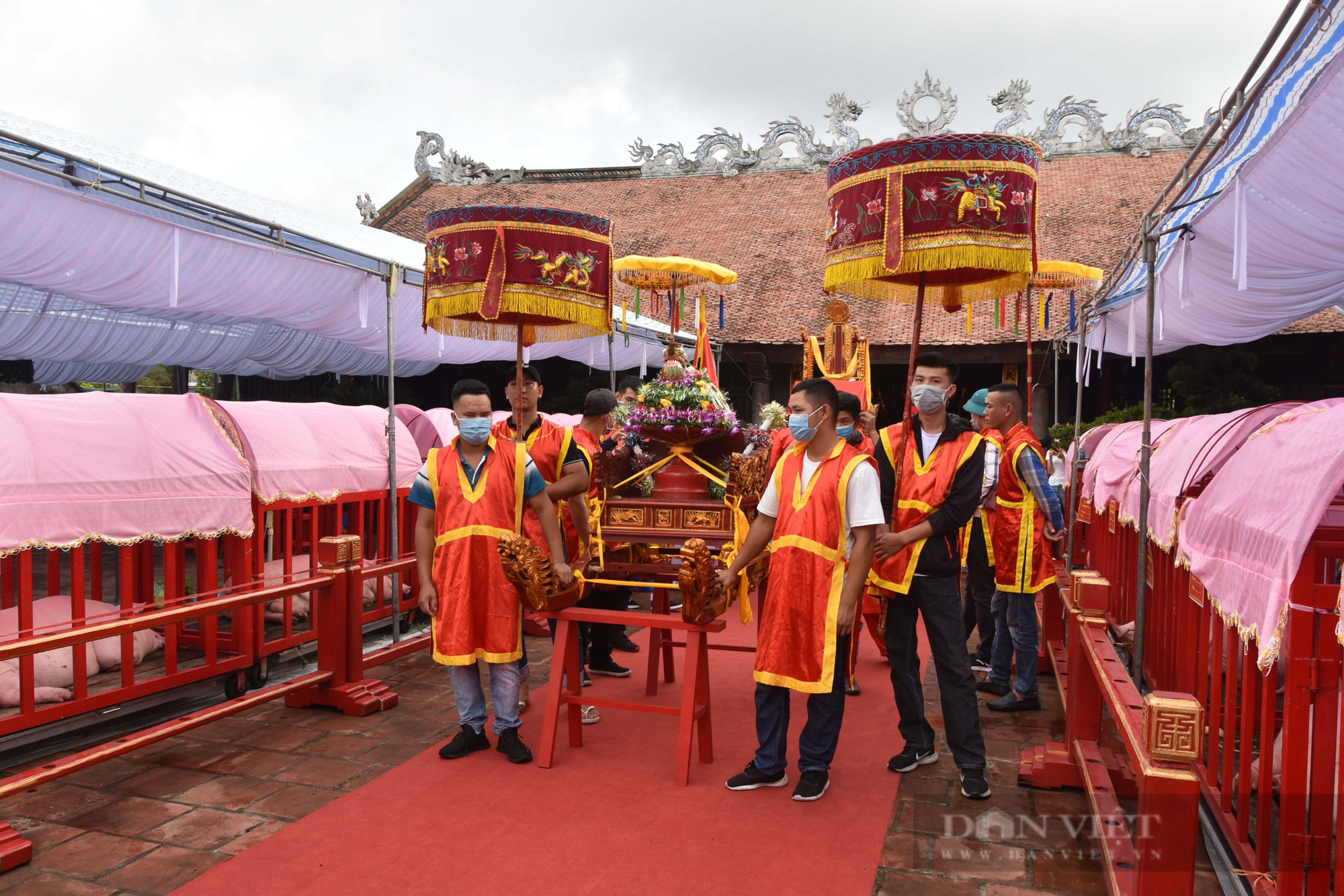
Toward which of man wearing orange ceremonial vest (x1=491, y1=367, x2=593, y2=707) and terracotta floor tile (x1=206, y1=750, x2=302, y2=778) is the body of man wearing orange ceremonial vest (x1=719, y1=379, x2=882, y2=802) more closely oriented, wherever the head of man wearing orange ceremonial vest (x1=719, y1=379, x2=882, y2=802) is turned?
the terracotta floor tile

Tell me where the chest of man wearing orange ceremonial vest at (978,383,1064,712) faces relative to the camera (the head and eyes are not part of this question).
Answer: to the viewer's left

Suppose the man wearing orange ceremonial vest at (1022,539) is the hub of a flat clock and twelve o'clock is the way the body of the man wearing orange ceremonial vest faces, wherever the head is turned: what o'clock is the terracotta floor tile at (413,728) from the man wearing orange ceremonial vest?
The terracotta floor tile is roughly at 11 o'clock from the man wearing orange ceremonial vest.

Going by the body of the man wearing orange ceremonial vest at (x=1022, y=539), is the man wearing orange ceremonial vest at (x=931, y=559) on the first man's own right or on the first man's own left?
on the first man's own left

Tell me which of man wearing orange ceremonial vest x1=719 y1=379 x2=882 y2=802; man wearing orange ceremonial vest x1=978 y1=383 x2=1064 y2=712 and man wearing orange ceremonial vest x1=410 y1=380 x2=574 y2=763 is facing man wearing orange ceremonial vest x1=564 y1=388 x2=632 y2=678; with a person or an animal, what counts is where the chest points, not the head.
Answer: man wearing orange ceremonial vest x1=978 y1=383 x2=1064 y2=712

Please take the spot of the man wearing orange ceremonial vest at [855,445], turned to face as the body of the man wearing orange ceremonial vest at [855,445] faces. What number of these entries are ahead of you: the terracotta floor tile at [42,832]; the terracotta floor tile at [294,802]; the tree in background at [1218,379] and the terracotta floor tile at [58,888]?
3

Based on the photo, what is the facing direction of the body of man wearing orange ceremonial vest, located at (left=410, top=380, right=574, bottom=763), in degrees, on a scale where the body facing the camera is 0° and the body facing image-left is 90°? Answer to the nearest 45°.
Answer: approximately 0°

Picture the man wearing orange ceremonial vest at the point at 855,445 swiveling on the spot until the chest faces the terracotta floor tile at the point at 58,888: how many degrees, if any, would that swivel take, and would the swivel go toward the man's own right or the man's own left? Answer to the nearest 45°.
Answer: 0° — they already face it

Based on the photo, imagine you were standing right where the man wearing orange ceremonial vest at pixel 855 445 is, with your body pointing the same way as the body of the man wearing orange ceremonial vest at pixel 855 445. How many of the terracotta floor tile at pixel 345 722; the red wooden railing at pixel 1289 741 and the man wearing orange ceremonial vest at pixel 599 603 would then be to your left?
1

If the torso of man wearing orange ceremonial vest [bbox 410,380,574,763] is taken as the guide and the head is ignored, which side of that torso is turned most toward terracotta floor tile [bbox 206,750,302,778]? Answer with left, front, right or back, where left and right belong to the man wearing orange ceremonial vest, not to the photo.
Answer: right

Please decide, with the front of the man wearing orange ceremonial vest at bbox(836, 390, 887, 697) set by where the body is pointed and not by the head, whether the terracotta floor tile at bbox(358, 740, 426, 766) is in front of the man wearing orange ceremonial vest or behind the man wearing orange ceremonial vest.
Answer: in front

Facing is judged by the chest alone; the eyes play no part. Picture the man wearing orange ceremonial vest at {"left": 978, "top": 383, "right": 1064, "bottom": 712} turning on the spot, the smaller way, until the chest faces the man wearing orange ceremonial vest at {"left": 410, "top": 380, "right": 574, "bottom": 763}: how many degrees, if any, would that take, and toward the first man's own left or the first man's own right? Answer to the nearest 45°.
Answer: approximately 45° to the first man's own left

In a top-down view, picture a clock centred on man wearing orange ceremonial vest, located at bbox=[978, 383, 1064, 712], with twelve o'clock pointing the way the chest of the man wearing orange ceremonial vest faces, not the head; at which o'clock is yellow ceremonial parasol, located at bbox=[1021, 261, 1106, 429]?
The yellow ceremonial parasol is roughly at 3 o'clock from the man wearing orange ceremonial vest.

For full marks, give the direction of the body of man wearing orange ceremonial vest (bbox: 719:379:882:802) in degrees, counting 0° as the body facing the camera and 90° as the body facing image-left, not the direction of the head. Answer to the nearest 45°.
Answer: approximately 45°
